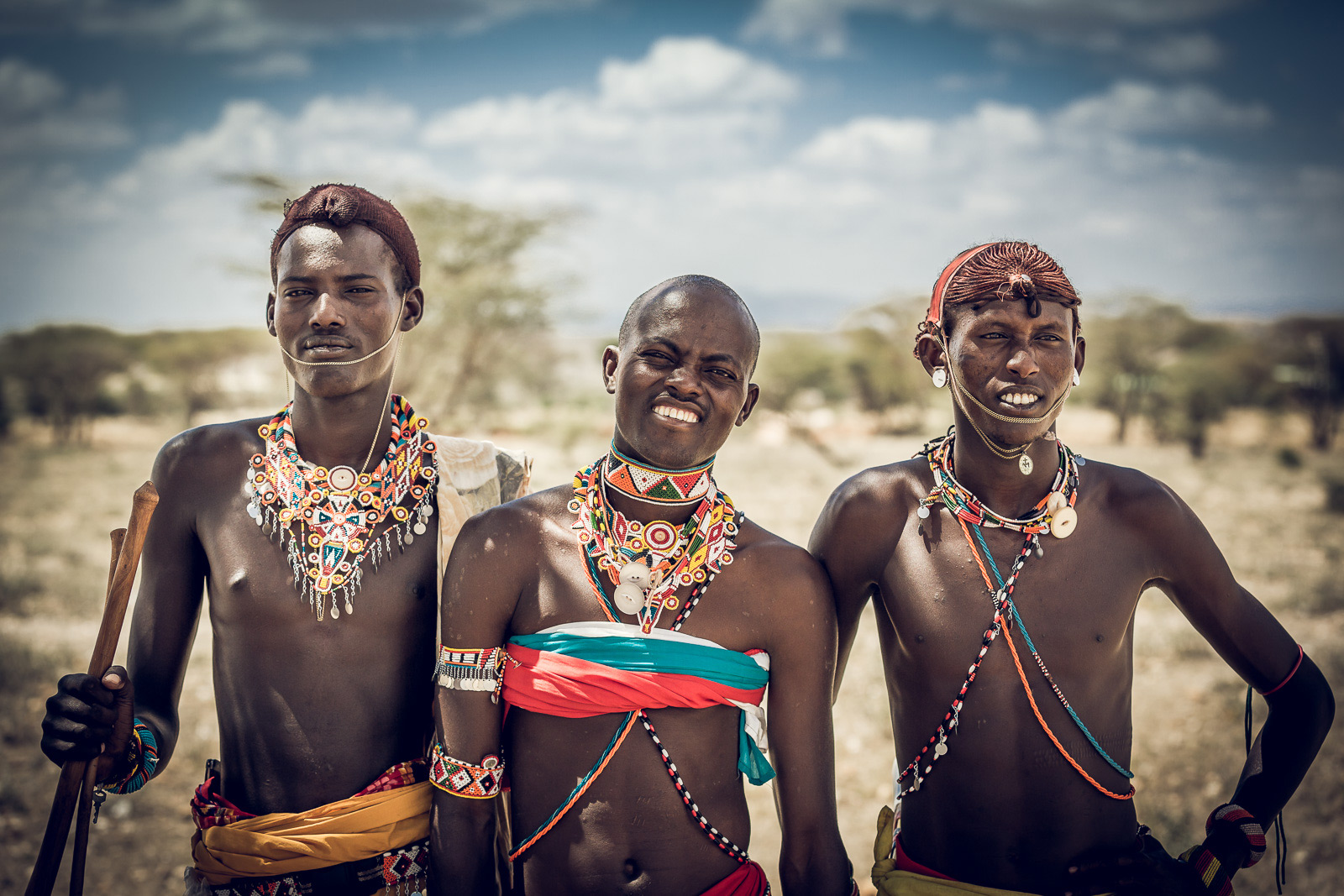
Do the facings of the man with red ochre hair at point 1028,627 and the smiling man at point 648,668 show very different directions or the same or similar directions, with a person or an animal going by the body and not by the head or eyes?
same or similar directions

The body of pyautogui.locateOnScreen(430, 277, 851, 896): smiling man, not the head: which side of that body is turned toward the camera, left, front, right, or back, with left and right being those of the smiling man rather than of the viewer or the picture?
front

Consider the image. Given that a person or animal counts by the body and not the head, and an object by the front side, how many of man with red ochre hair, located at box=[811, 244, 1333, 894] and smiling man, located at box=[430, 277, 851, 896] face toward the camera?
2

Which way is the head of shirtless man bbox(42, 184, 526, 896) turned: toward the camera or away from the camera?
toward the camera

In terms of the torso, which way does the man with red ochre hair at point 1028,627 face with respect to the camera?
toward the camera

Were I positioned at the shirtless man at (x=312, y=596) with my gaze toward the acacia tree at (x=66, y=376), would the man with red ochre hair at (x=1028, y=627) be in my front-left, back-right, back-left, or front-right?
back-right

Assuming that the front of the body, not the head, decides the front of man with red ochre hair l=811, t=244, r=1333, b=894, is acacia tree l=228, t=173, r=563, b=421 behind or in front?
behind

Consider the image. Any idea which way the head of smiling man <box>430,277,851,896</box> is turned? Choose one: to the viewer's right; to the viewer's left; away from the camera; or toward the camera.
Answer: toward the camera

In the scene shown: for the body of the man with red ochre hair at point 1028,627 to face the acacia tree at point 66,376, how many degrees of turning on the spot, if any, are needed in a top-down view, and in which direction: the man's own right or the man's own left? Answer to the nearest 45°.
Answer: approximately 135° to the man's own right
